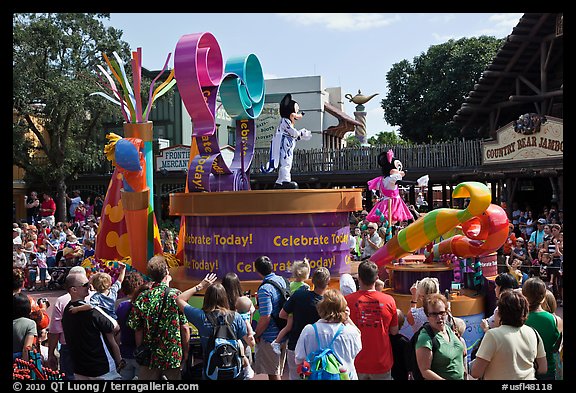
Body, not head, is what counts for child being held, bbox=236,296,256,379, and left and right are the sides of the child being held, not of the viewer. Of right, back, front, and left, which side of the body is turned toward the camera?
back

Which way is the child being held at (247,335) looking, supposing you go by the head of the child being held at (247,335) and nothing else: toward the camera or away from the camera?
away from the camera

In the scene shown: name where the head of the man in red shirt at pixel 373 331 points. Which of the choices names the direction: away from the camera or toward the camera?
away from the camera

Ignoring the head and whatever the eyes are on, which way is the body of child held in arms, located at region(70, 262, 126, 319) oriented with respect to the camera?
away from the camera

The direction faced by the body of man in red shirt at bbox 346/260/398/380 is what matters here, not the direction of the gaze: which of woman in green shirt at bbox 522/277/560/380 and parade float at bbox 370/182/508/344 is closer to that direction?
the parade float

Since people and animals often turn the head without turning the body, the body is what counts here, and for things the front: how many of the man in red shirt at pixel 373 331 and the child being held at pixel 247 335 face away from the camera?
2

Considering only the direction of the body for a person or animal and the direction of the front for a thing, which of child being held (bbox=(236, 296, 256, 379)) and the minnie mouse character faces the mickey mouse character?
the child being held

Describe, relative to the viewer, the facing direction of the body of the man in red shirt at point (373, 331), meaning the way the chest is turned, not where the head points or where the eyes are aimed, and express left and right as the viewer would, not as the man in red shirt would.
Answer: facing away from the viewer

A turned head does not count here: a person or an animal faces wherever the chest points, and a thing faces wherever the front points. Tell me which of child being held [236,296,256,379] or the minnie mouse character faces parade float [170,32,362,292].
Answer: the child being held

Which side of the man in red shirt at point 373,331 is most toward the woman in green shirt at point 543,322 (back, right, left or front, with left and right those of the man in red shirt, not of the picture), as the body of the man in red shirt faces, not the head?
right

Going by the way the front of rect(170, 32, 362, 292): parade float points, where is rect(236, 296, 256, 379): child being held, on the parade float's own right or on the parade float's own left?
on the parade float's own right
